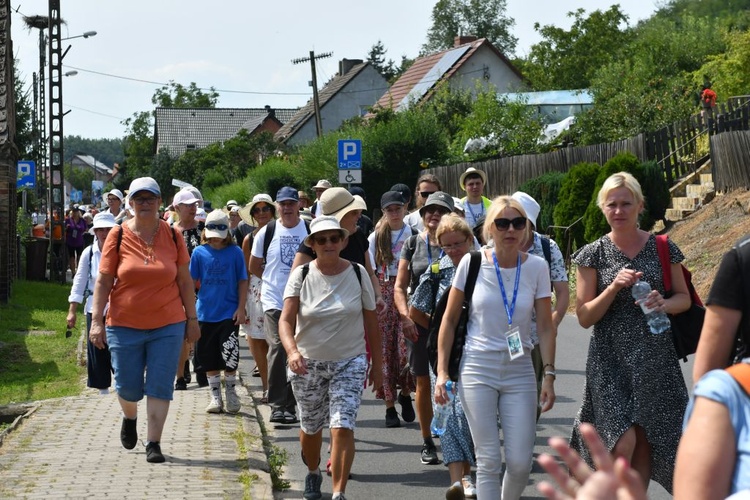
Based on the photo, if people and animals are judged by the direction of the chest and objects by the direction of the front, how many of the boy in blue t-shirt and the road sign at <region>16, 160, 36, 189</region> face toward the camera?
2

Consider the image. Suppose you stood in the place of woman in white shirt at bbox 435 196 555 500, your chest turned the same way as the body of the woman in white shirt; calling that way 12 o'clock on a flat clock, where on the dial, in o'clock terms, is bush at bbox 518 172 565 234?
The bush is roughly at 6 o'clock from the woman in white shirt.

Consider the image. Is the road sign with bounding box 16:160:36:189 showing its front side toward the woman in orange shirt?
yes

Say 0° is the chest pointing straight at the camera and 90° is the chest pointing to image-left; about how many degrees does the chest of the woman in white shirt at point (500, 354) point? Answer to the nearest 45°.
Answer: approximately 0°

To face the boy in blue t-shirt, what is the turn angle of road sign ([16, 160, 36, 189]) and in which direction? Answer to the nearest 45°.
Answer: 0° — it already faces them

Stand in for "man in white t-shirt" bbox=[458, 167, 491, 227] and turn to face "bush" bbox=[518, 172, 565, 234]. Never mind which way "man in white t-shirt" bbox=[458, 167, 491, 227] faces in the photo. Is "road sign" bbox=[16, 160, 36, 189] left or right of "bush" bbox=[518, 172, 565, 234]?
left

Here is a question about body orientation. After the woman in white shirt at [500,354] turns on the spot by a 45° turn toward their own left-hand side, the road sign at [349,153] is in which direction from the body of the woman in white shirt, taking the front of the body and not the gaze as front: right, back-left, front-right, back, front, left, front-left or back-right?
back-left

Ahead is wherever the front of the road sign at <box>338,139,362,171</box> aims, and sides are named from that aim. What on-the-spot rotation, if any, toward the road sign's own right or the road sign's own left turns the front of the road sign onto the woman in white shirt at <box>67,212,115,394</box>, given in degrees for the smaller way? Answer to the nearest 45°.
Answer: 0° — it already faces them

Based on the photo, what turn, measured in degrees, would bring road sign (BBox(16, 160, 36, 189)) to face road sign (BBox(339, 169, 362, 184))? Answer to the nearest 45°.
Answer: approximately 45° to its left
